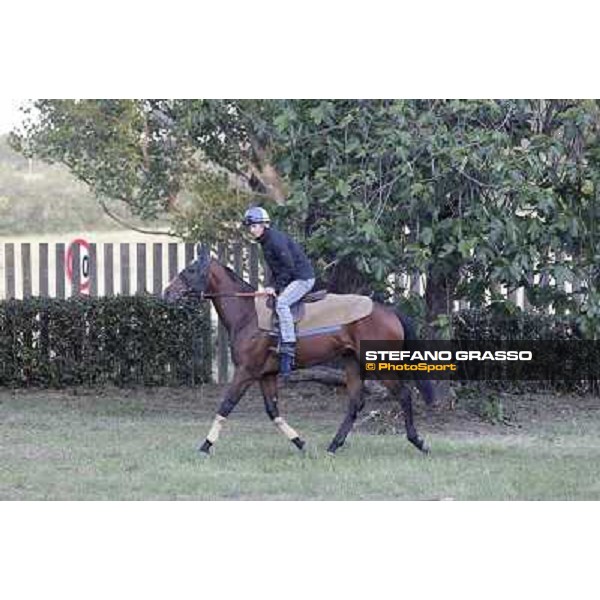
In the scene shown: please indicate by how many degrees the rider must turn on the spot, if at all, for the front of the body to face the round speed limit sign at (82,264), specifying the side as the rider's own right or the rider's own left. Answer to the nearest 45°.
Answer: approximately 45° to the rider's own right

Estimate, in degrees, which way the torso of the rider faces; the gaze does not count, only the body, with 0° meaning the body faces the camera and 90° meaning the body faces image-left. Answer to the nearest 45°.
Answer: approximately 90°

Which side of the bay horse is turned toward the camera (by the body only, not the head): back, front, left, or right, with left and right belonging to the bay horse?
left

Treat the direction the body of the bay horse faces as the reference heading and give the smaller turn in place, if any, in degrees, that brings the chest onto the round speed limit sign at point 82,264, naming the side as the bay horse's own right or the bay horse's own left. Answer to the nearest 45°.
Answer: approximately 45° to the bay horse's own right

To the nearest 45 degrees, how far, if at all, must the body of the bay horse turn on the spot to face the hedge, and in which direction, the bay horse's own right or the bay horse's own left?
approximately 45° to the bay horse's own right
